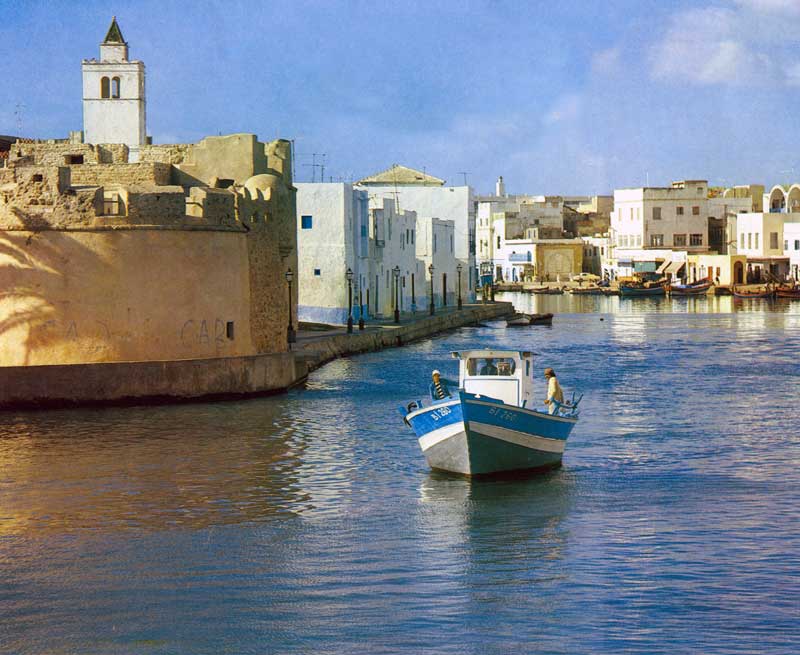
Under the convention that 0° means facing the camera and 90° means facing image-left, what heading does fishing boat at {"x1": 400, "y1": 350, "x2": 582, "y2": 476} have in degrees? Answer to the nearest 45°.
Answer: approximately 0°

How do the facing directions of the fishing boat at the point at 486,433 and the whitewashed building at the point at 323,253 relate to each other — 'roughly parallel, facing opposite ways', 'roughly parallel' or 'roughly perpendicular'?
roughly perpendicular

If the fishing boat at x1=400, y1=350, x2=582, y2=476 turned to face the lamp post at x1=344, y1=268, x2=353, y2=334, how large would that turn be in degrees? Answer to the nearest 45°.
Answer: approximately 180°

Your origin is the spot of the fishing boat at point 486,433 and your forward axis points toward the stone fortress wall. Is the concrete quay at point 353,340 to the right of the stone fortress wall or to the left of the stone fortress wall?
right

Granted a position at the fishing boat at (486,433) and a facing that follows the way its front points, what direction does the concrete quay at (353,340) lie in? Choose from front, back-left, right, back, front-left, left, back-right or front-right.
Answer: back

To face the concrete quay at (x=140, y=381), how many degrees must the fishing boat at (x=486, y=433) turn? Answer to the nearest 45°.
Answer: approximately 135° to its right

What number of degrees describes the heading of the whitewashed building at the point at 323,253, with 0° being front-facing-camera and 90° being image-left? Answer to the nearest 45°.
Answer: approximately 270°

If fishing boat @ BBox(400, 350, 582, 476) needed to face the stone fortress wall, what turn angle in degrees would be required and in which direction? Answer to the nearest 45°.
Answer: approximately 135° to its right

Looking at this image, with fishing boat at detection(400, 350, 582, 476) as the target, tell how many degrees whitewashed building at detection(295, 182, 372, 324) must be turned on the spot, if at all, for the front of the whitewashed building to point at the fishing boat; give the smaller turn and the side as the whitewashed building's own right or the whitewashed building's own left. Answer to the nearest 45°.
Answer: approximately 90° to the whitewashed building's own right

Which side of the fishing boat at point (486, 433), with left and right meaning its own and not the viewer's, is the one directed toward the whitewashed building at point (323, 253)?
back

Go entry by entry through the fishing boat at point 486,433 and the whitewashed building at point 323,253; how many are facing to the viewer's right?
1

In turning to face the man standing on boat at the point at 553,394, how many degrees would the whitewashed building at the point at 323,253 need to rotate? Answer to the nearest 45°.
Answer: approximately 90° to its right
